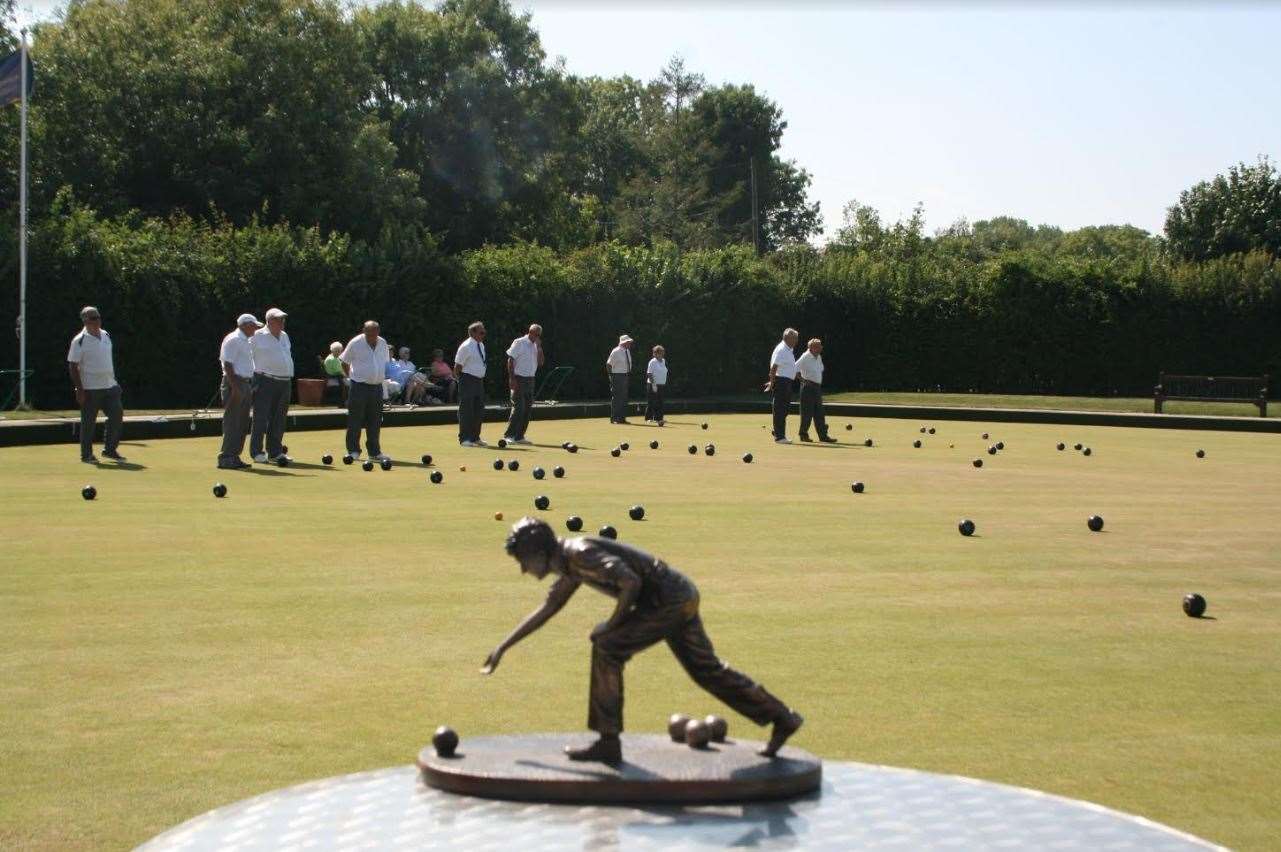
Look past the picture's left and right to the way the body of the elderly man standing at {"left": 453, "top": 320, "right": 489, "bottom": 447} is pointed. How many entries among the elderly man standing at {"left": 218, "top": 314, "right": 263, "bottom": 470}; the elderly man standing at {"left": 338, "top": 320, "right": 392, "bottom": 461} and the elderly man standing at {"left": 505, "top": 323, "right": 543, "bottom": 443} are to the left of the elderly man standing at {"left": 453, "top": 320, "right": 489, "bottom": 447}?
1

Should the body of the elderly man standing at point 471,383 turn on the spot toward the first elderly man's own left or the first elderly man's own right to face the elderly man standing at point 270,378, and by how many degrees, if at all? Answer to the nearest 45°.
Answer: approximately 90° to the first elderly man's own right

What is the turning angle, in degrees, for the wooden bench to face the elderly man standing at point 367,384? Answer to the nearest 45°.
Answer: approximately 45° to its right

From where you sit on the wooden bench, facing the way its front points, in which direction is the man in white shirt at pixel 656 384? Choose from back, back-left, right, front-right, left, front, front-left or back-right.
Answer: front-right

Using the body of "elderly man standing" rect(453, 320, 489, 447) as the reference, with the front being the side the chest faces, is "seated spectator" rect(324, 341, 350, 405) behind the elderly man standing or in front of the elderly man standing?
behind

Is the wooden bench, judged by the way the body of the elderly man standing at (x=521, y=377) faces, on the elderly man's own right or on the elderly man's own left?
on the elderly man's own left

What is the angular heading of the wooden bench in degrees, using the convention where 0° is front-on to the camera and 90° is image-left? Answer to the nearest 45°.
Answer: approximately 0°

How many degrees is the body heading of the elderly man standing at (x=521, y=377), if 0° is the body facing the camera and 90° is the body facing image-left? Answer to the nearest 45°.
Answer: approximately 315°
